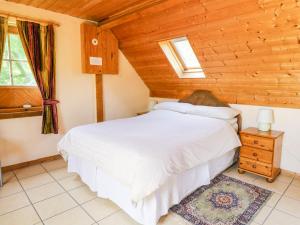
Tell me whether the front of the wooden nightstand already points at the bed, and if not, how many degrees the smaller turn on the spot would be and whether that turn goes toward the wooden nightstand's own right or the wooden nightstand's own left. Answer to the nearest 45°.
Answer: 0° — it already faces it

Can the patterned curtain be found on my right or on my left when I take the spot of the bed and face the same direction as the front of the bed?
on my right

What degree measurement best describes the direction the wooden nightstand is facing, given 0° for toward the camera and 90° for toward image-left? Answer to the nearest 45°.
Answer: approximately 45°

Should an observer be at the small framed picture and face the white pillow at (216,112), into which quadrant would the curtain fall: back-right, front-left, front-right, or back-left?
back-right

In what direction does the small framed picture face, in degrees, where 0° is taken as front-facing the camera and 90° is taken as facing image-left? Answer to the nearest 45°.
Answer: approximately 0°

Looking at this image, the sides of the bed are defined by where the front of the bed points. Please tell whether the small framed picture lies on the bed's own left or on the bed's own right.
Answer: on the bed's own right

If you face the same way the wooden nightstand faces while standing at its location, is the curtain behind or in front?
in front

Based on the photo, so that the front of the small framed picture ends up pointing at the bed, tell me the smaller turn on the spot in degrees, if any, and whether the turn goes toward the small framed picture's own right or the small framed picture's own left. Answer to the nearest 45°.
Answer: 0° — it already faces it

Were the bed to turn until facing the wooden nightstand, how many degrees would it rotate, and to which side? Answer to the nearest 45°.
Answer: approximately 135° to its left

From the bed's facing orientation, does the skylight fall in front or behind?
behind

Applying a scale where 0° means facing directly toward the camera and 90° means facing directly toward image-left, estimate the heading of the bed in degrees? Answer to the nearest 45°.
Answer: approximately 45°

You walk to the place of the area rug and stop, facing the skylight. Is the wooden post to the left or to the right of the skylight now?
left

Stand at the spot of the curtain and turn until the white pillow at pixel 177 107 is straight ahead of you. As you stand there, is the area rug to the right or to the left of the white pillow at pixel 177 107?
right
